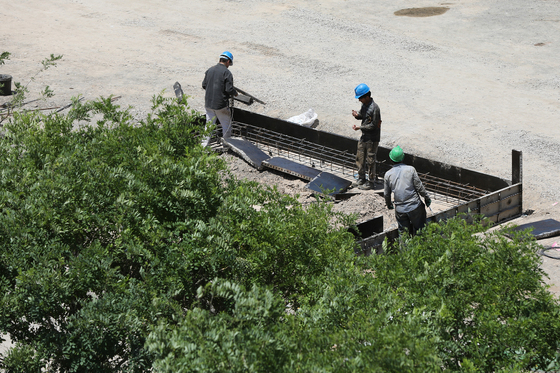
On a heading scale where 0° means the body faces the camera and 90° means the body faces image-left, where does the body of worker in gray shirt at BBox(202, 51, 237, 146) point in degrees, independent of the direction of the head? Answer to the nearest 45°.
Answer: approximately 225°

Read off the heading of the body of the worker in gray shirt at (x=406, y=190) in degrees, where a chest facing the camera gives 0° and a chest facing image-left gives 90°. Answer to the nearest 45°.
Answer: approximately 180°

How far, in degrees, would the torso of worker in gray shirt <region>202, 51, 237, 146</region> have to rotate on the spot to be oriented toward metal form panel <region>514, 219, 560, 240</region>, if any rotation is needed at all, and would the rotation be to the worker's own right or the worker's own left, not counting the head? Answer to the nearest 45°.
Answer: approximately 90° to the worker's own right

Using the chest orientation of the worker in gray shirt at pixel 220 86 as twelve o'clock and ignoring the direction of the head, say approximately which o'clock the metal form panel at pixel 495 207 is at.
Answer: The metal form panel is roughly at 3 o'clock from the worker in gray shirt.

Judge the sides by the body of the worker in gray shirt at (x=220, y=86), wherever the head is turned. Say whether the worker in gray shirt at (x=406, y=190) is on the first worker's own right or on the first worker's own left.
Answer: on the first worker's own right

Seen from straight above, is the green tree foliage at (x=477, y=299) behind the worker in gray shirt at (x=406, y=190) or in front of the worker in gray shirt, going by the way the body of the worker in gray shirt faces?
behind

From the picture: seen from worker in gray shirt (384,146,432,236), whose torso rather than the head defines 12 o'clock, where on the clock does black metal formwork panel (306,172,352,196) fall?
The black metal formwork panel is roughly at 11 o'clock from the worker in gray shirt.

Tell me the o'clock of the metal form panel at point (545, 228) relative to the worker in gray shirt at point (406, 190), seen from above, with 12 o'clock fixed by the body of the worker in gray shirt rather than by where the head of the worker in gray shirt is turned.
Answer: The metal form panel is roughly at 2 o'clock from the worker in gray shirt.

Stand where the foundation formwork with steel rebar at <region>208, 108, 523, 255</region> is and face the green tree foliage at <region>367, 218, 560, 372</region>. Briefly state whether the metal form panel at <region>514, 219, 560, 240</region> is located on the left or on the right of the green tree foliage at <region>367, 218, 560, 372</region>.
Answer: left
